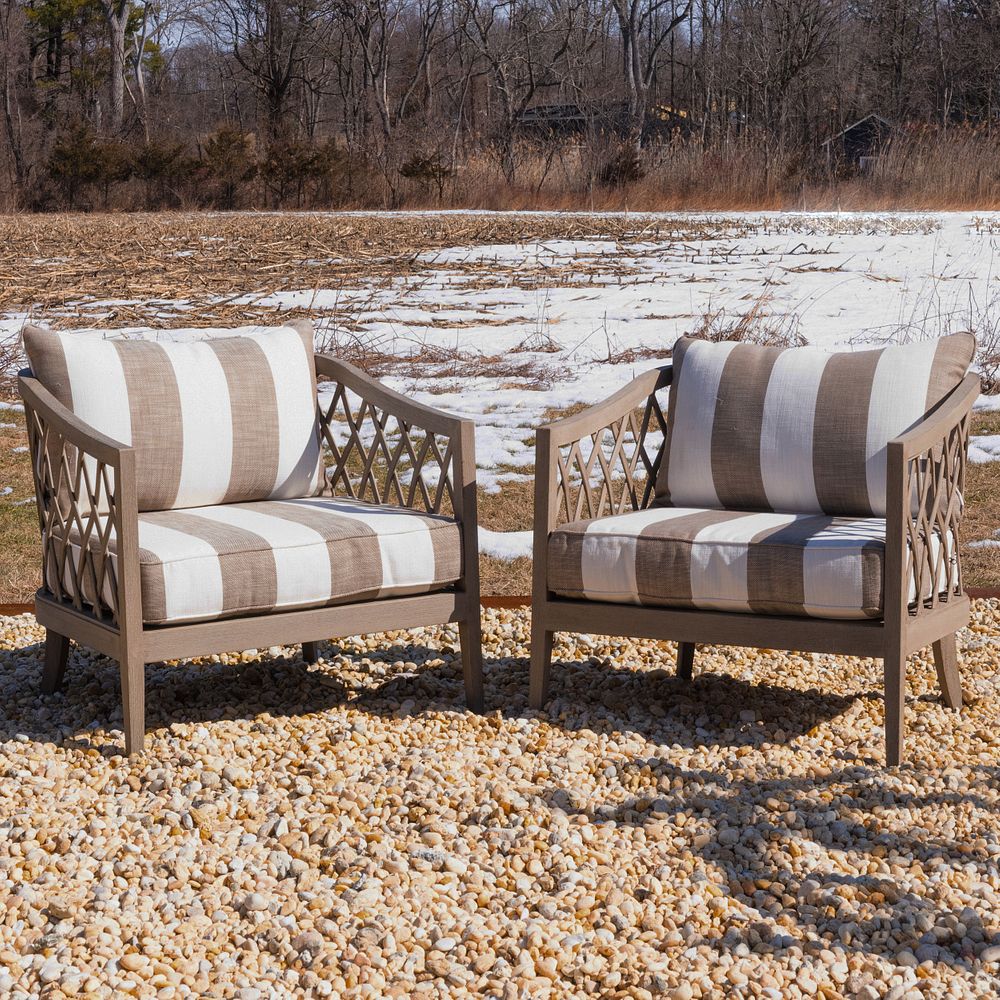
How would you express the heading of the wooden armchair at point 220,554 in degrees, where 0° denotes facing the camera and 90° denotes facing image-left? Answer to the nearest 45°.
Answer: approximately 315°

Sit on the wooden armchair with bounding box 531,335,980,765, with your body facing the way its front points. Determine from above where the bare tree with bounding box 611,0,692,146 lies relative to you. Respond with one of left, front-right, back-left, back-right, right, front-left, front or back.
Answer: back-right

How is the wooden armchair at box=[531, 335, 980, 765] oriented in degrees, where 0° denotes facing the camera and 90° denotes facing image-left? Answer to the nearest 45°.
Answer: approximately 45°

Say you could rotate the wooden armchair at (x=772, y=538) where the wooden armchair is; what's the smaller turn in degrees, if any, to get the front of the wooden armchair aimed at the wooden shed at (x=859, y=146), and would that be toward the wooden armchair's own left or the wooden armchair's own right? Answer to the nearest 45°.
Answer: approximately 135° to the wooden armchair's own right

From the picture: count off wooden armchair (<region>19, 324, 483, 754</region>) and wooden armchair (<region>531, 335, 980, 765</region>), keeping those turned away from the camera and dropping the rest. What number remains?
0

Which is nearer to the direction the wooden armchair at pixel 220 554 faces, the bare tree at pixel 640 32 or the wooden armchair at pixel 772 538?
the wooden armchair

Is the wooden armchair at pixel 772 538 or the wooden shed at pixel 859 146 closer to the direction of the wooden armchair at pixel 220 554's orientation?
the wooden armchair

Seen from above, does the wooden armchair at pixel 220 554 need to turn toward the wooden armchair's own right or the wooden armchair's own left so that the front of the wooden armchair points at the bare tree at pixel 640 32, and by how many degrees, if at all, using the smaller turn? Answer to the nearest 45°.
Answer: approximately 135° to the wooden armchair's own left
